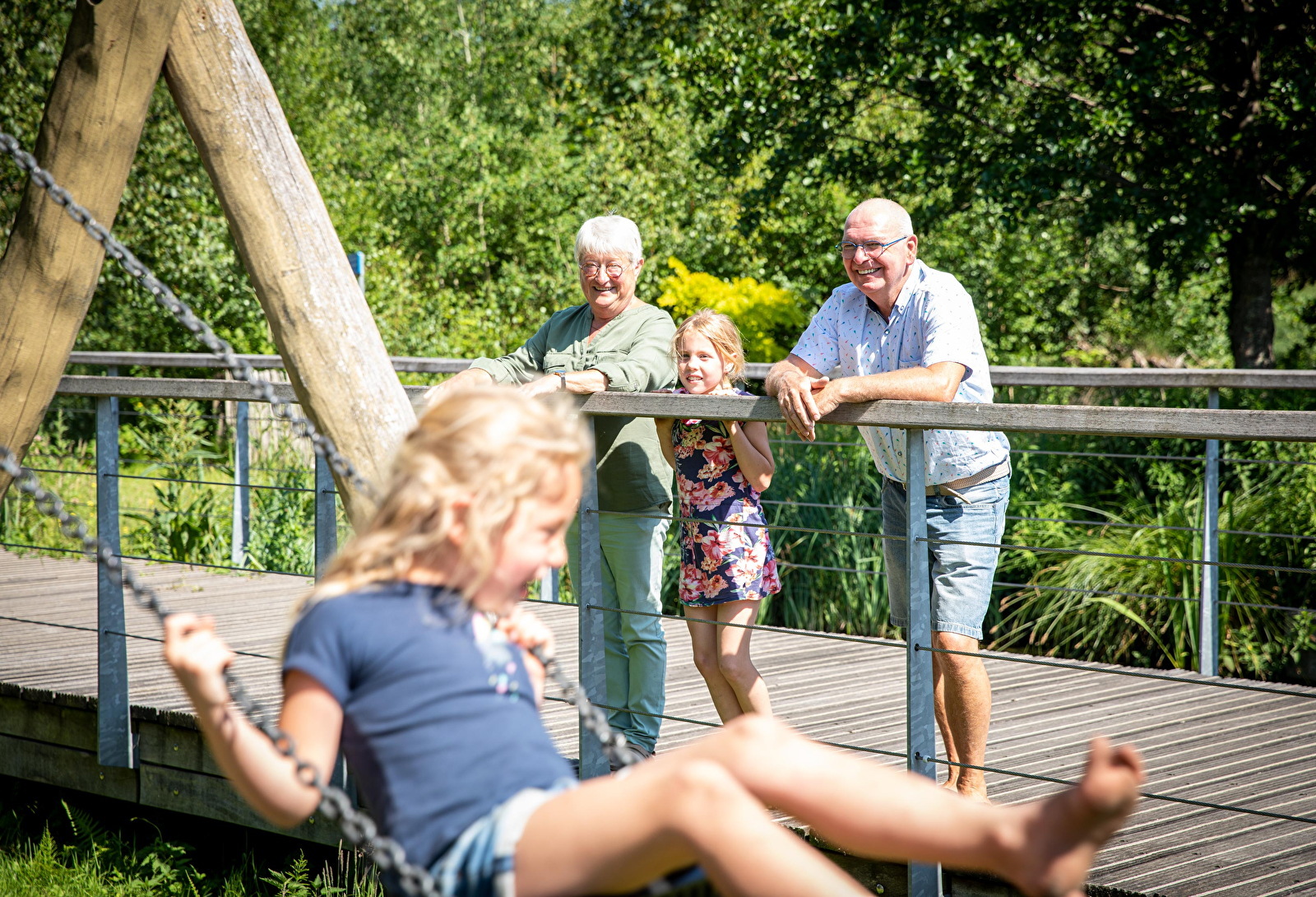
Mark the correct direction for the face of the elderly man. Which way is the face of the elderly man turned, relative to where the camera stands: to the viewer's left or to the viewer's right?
to the viewer's left

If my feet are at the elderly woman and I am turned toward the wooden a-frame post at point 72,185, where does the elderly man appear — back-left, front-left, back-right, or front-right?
back-left

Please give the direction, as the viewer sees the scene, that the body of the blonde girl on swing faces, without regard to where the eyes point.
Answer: to the viewer's right

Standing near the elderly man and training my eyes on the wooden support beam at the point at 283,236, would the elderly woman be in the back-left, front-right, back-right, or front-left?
front-right

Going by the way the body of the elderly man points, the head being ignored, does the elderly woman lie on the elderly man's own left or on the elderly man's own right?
on the elderly man's own right

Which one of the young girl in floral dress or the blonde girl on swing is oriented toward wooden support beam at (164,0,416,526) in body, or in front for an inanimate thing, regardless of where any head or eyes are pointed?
the young girl in floral dress

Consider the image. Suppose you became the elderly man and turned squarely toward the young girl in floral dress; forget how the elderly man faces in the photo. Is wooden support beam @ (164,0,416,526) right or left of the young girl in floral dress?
left

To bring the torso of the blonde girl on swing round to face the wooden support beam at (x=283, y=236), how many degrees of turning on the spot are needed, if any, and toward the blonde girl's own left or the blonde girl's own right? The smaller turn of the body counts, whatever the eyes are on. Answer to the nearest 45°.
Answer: approximately 135° to the blonde girl's own left

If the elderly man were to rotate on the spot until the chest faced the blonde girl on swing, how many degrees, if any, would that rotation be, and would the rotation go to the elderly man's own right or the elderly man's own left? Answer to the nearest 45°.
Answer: approximately 45° to the elderly man's own left

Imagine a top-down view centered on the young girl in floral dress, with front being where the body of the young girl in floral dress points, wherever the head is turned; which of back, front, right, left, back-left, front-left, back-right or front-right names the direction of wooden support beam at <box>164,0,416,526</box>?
front

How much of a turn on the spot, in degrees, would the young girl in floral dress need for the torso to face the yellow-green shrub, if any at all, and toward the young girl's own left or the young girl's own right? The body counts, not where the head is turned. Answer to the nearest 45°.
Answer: approximately 135° to the young girl's own right

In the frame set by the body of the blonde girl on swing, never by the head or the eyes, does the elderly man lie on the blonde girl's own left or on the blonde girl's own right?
on the blonde girl's own left

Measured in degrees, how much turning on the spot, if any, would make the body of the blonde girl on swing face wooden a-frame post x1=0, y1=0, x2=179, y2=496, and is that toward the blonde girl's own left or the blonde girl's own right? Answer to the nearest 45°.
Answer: approximately 135° to the blonde girl's own left

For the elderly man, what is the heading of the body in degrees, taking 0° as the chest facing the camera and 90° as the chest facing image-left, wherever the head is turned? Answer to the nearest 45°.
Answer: approximately 45°

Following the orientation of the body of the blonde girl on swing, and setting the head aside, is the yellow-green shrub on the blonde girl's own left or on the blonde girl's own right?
on the blonde girl's own left

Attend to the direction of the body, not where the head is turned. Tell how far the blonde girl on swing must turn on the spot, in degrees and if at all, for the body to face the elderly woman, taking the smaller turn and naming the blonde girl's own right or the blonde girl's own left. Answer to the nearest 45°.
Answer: approximately 90° to the blonde girl's own left

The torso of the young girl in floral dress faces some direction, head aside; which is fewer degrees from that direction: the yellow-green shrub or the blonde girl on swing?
the blonde girl on swing
